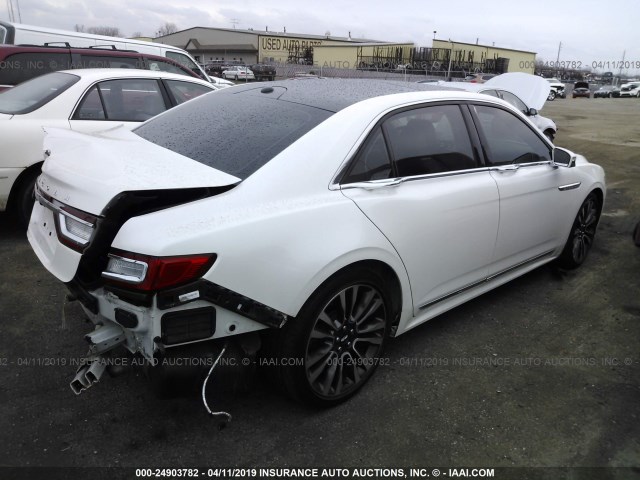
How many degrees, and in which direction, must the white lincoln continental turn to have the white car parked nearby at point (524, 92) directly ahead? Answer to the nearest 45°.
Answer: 0° — it already faces it

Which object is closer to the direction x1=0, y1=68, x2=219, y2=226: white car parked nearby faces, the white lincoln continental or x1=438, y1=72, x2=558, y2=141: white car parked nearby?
the white car parked nearby

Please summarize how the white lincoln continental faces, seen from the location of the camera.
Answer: facing away from the viewer and to the right of the viewer

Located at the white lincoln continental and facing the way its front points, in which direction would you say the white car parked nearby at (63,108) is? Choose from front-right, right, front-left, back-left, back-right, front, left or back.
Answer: left

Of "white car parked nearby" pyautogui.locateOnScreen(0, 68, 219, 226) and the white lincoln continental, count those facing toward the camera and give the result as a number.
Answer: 0

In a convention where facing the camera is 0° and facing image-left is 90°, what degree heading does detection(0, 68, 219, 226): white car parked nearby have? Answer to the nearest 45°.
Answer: approximately 225°

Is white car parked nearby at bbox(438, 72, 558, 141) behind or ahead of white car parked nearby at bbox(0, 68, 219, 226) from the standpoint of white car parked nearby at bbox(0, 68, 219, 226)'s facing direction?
ahead
